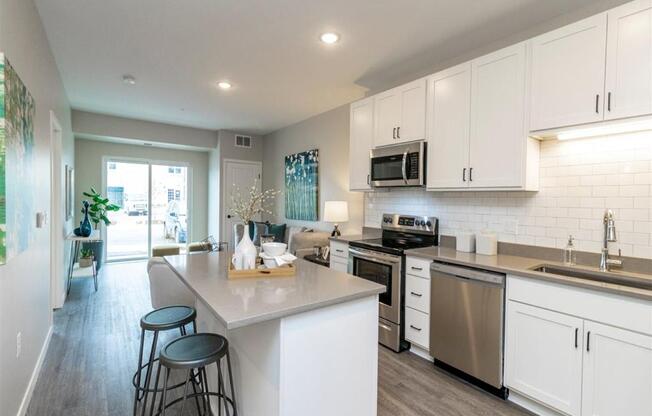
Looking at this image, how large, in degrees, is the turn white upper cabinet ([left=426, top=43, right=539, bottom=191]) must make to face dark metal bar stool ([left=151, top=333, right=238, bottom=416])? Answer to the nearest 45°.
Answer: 0° — it already faces it

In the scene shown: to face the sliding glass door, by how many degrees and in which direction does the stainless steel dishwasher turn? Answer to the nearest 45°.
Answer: approximately 45° to its right

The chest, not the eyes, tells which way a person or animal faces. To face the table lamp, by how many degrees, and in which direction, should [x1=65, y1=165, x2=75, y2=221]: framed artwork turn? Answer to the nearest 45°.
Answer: approximately 45° to its right

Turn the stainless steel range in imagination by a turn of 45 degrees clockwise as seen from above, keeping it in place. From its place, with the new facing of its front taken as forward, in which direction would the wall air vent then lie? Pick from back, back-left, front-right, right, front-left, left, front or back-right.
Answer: front-right

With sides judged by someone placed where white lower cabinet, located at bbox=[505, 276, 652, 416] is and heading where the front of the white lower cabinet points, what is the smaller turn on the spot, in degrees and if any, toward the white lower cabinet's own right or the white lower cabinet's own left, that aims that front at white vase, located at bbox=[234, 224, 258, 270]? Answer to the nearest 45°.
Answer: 0° — it already faces it

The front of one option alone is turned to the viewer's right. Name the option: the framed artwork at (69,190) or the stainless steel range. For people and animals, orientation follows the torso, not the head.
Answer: the framed artwork

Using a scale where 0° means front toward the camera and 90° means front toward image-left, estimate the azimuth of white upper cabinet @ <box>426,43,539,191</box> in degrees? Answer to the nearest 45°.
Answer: approximately 45°

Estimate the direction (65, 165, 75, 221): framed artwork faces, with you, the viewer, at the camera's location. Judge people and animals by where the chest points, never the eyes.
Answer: facing to the right of the viewer

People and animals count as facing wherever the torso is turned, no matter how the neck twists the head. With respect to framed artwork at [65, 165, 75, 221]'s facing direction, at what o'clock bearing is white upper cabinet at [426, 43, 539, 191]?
The white upper cabinet is roughly at 2 o'clock from the framed artwork.
